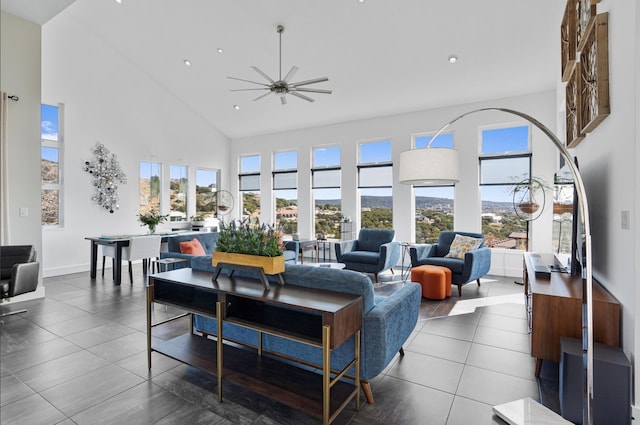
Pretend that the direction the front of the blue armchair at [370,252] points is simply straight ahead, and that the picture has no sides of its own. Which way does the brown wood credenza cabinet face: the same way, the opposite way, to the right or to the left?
to the right

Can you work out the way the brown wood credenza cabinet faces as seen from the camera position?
facing to the left of the viewer

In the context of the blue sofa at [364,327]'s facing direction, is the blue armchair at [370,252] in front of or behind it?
in front

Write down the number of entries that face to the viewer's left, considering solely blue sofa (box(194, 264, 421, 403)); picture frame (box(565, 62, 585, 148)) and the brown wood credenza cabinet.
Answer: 2

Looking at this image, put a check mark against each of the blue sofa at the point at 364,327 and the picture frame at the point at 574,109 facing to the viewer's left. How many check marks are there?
1

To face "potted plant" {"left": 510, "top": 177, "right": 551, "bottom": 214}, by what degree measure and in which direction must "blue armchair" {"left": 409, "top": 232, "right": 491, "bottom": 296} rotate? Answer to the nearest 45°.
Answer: approximately 180°

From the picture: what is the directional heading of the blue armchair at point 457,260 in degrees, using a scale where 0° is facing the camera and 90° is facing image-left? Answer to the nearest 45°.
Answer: approximately 45°

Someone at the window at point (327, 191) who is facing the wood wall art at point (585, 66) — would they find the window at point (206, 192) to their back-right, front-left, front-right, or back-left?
back-right

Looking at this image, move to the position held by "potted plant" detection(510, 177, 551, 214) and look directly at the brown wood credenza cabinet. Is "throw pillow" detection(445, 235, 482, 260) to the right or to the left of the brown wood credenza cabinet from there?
right

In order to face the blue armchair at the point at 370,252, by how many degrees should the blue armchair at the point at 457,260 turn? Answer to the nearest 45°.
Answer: approximately 45° to its right

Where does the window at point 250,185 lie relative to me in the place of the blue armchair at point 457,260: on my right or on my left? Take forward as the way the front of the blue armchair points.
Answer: on my right

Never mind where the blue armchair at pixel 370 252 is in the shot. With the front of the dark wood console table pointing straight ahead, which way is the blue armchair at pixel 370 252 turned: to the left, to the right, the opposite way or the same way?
the same way

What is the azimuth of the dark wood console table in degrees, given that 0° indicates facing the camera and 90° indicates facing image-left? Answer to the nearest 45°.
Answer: approximately 45°

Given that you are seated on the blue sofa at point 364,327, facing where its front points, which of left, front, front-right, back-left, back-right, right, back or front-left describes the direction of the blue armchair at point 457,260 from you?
front
